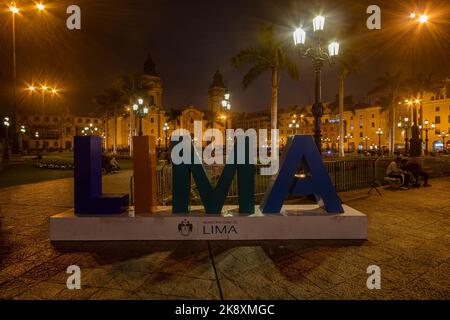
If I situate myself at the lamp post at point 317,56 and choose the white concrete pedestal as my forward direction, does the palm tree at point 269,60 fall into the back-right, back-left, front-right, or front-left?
back-right

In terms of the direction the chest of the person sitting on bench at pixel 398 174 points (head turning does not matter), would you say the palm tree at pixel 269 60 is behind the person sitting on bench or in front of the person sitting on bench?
behind

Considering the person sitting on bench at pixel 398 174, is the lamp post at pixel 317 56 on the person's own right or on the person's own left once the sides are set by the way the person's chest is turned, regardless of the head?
on the person's own right
